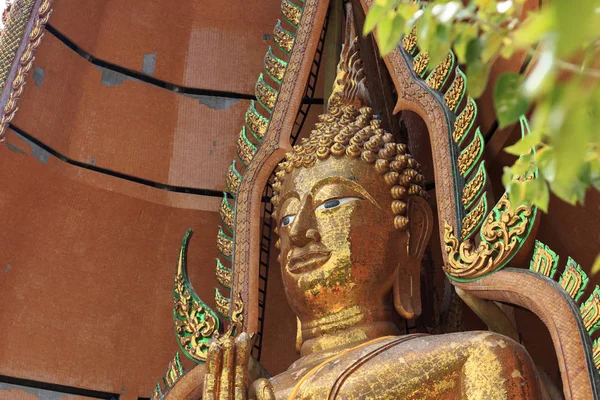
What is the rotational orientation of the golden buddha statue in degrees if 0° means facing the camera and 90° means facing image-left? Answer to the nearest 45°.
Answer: approximately 45°
